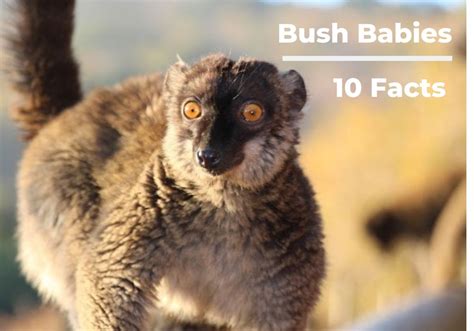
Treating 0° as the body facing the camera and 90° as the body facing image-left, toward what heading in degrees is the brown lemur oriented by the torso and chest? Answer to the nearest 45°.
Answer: approximately 315°
